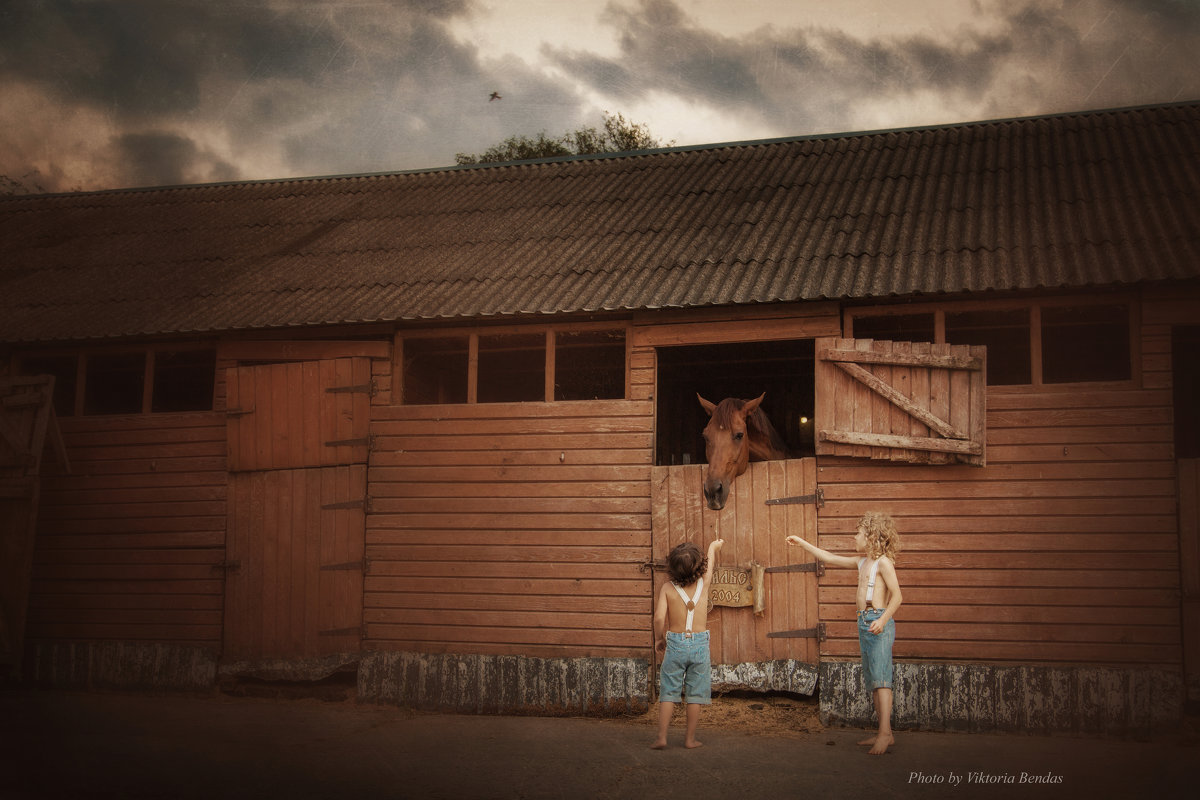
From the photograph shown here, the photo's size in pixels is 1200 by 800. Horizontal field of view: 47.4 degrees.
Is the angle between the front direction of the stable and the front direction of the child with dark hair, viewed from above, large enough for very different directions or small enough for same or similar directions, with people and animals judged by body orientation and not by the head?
very different directions

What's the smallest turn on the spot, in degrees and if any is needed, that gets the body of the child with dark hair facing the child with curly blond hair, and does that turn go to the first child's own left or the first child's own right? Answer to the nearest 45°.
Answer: approximately 90° to the first child's own right

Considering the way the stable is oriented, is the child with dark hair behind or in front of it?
in front

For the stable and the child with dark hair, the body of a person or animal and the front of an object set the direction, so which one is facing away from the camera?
the child with dark hair

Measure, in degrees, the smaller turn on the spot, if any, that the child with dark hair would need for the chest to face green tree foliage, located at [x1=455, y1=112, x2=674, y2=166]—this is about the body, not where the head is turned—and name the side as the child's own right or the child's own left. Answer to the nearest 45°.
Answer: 0° — they already face it

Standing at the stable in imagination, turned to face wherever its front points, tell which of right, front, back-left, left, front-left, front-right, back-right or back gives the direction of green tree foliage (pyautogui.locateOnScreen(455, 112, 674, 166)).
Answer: back

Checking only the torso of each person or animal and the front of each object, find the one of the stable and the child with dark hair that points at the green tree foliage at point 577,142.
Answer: the child with dark hair

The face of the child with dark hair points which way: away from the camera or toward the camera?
away from the camera

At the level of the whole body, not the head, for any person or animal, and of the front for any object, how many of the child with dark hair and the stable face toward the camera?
1

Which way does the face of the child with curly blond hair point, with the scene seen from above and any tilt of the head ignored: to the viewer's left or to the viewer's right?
to the viewer's left

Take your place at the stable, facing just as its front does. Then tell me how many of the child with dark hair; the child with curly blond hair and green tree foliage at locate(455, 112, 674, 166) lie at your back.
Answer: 1

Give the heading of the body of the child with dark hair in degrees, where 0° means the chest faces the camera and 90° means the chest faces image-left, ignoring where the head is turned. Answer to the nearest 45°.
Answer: approximately 180°
